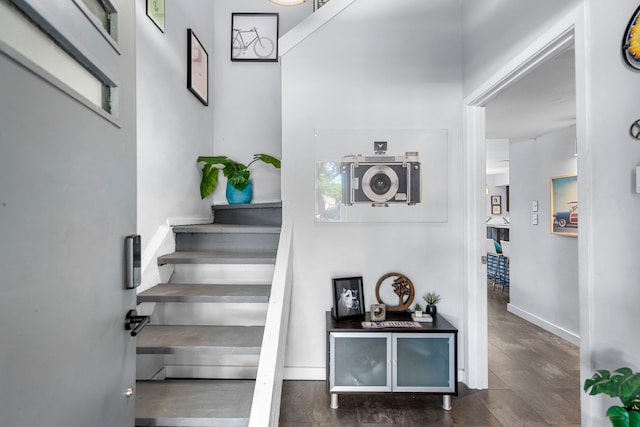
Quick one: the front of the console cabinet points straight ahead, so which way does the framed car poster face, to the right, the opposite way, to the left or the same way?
to the right

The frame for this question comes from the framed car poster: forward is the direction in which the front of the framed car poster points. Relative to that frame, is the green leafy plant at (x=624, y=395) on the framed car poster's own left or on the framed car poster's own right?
on the framed car poster's own left

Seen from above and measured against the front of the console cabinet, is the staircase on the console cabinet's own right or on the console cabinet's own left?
on the console cabinet's own right

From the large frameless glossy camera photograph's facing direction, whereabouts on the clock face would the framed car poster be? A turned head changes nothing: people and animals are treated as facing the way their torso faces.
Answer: The framed car poster is roughly at 8 o'clock from the large frameless glossy camera photograph.

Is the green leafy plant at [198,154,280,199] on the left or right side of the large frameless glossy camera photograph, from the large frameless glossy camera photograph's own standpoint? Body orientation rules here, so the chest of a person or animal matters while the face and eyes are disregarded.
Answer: on its right

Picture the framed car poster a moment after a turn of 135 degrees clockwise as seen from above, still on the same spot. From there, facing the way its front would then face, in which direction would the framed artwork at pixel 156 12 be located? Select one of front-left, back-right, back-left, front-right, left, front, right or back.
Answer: back-left

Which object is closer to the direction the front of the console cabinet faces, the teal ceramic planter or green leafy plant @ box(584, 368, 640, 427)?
the green leafy plant

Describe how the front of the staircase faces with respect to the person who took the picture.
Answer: facing the viewer

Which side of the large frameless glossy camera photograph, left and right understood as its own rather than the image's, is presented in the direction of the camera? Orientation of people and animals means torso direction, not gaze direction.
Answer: front

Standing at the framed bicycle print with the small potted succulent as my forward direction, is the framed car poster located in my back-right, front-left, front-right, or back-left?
front-left

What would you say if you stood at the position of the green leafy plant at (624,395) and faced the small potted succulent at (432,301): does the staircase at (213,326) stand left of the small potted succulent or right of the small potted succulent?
left

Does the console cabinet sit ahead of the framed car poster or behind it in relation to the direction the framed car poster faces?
ahead

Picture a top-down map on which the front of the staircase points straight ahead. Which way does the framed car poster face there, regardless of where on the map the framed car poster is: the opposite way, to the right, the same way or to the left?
to the right

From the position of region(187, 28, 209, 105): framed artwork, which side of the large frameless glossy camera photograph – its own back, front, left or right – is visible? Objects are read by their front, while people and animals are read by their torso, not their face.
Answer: right

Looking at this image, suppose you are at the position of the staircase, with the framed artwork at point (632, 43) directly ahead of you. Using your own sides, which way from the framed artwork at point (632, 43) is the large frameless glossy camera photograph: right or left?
left

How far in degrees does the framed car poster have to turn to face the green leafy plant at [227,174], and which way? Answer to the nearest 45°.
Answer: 0° — it already faces it

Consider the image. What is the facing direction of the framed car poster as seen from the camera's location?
facing the viewer and to the left of the viewer

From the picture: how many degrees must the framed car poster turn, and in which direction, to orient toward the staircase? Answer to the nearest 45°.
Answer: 0° — it already faces it

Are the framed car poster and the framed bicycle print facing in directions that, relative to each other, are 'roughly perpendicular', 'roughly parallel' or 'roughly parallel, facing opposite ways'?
roughly perpendicular
